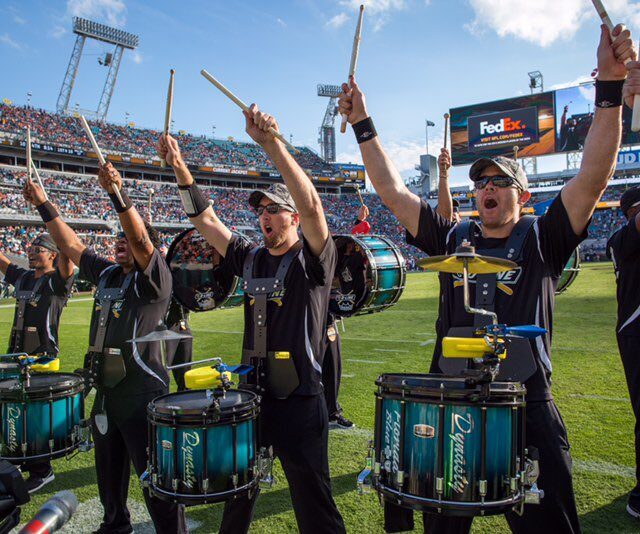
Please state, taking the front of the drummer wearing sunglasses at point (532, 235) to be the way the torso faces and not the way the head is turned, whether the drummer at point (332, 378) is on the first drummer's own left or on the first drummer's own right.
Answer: on the first drummer's own right

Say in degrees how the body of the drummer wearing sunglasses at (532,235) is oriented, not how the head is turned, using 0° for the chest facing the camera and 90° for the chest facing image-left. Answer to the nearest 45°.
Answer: approximately 45°

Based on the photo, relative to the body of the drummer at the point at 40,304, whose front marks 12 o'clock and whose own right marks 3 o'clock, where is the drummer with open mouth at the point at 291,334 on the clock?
The drummer with open mouth is roughly at 10 o'clock from the drummer.

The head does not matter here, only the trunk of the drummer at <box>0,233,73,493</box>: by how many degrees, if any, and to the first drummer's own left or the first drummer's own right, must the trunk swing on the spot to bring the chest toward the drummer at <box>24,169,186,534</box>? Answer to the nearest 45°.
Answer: approximately 45° to the first drummer's own left

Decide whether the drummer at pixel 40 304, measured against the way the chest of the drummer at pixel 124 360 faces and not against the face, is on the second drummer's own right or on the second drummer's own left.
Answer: on the second drummer's own right

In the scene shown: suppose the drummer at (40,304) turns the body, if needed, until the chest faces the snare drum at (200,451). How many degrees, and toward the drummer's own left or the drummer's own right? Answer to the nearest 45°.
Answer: approximately 45° to the drummer's own left

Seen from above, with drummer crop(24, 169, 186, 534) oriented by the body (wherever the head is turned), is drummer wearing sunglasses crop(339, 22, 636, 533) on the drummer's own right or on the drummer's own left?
on the drummer's own left

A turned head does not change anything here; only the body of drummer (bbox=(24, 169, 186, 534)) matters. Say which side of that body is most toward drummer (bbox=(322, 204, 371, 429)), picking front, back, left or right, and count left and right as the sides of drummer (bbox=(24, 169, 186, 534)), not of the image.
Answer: back

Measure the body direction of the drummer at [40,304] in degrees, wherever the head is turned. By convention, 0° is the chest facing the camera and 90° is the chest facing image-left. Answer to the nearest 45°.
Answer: approximately 45°

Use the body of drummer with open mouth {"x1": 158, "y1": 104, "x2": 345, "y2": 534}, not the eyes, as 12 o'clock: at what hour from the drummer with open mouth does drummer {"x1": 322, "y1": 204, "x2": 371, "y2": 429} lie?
The drummer is roughly at 5 o'clock from the drummer with open mouth.

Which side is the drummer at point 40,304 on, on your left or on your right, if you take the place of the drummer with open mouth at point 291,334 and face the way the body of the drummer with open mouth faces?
on your right
